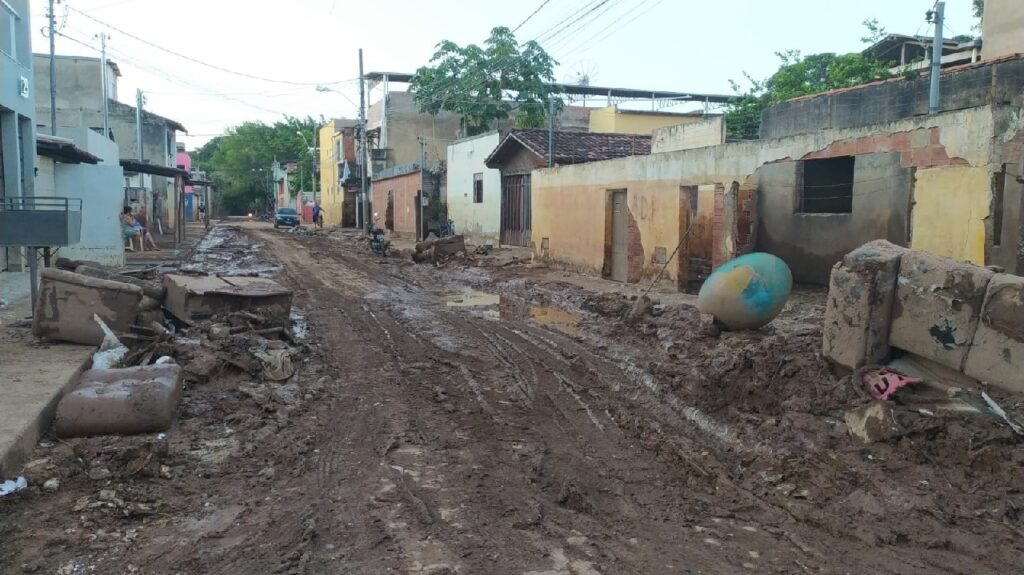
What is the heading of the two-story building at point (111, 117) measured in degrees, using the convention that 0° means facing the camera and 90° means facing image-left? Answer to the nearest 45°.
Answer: approximately 270°

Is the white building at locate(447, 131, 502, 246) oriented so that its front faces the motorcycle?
yes

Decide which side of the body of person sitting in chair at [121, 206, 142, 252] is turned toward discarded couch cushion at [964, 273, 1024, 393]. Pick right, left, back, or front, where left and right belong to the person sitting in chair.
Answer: right

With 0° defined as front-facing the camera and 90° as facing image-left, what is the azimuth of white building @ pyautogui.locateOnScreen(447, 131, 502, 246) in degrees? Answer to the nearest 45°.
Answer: approximately 45°

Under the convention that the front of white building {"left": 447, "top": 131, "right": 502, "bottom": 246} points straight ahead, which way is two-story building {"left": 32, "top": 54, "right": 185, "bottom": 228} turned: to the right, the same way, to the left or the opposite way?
the opposite way

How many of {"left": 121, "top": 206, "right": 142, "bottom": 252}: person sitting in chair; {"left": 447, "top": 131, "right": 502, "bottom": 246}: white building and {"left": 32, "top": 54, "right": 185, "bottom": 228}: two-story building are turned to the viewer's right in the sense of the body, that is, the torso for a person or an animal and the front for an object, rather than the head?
2

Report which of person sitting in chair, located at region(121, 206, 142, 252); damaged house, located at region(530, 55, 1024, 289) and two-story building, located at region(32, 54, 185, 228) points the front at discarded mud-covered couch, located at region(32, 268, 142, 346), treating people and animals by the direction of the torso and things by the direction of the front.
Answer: the damaged house

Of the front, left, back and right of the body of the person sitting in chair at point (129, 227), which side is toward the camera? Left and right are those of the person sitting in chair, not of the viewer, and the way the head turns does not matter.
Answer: right

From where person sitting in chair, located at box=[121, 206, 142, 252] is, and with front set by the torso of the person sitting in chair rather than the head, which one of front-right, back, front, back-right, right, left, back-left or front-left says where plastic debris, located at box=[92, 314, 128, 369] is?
right

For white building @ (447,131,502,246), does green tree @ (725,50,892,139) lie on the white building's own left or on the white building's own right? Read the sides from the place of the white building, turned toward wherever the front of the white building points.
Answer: on the white building's own left

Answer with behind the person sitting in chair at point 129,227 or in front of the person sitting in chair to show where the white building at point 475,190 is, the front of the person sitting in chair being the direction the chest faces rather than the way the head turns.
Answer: in front

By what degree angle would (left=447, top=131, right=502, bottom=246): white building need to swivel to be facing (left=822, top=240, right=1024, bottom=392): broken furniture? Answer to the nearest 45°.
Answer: approximately 45° to its left
